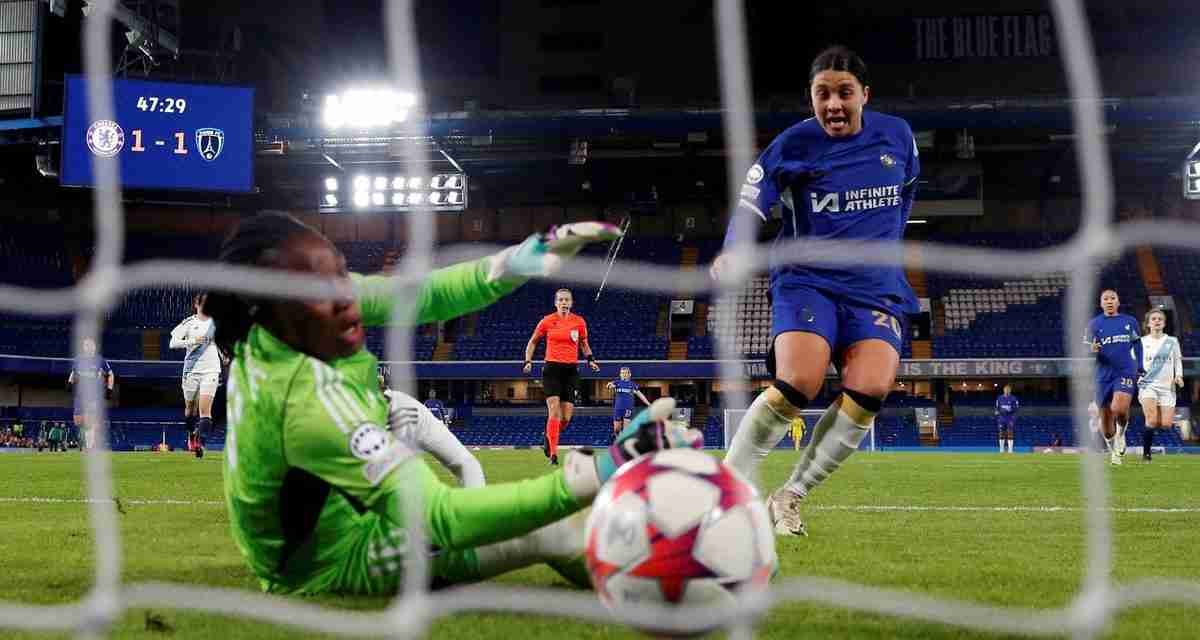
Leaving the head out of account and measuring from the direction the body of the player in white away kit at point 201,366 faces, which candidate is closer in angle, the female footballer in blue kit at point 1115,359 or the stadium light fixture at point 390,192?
the female footballer in blue kit

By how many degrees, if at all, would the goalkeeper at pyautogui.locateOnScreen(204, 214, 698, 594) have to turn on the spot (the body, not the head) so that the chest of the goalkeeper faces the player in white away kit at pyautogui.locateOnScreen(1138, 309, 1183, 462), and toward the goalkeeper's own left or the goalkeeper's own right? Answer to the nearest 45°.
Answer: approximately 45° to the goalkeeper's own left

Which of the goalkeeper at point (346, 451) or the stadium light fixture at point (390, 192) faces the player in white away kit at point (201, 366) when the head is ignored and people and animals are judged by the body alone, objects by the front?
the stadium light fixture

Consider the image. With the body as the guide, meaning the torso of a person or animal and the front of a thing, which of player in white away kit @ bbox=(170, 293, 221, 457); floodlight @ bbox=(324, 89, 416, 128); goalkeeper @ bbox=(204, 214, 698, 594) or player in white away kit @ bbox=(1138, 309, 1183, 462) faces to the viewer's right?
the goalkeeper

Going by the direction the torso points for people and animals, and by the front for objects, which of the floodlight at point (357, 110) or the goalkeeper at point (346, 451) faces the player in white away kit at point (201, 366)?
the floodlight

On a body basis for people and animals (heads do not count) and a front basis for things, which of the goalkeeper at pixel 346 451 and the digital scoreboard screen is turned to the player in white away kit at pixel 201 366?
the digital scoreboard screen

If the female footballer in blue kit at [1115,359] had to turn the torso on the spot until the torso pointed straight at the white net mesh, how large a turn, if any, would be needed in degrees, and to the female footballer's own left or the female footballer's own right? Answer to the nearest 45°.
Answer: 0° — they already face it

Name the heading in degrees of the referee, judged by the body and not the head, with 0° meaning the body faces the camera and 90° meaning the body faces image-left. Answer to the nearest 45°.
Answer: approximately 0°

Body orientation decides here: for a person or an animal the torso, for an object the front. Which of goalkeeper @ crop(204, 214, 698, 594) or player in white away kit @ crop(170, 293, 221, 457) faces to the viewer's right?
the goalkeeper

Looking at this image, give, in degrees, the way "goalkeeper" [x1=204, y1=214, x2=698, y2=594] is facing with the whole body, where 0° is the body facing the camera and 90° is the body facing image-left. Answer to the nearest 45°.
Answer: approximately 270°

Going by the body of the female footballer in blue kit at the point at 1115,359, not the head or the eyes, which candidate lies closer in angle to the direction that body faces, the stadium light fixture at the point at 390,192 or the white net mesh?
the white net mesh

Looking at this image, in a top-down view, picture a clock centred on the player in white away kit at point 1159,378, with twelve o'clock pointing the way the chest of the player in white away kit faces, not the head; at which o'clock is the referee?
The referee is roughly at 2 o'clock from the player in white away kit.

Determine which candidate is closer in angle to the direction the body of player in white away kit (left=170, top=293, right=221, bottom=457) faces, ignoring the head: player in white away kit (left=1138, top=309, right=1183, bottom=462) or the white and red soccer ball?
the white and red soccer ball

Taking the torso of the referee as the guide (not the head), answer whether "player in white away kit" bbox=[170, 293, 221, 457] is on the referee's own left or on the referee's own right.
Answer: on the referee's own right

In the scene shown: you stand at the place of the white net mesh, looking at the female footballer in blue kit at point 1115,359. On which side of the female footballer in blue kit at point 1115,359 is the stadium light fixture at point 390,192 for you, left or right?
left
